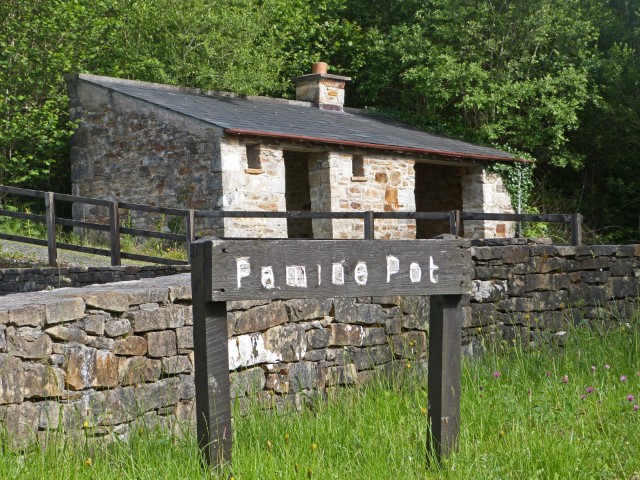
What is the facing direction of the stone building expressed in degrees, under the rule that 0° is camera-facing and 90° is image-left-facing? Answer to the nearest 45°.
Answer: approximately 315°

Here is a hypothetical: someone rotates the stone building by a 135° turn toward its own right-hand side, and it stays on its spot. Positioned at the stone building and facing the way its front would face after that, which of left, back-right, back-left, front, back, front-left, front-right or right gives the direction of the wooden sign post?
left

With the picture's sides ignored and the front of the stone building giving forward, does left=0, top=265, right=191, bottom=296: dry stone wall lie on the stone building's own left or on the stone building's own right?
on the stone building's own right

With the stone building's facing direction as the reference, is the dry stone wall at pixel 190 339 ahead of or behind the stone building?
ahead
